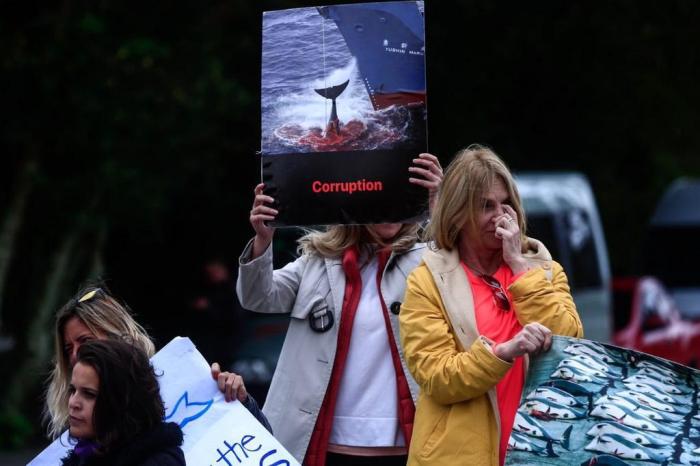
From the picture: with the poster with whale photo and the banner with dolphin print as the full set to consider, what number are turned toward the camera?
2

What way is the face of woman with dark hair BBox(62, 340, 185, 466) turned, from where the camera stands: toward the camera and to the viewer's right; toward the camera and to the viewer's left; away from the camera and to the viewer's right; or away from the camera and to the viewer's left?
toward the camera and to the viewer's left

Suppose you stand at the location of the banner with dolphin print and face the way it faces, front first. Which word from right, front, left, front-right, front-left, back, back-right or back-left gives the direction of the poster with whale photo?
back-right

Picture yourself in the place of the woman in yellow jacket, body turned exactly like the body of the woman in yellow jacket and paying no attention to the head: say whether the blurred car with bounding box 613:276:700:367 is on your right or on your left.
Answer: on your left

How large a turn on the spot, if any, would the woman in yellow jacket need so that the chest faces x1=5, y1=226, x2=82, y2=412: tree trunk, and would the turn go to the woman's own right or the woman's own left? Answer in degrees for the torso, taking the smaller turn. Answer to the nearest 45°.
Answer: approximately 180°

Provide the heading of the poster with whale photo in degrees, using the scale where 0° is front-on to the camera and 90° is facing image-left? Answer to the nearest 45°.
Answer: approximately 0°

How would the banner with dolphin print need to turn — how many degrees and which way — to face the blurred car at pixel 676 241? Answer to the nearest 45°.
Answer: approximately 180°
